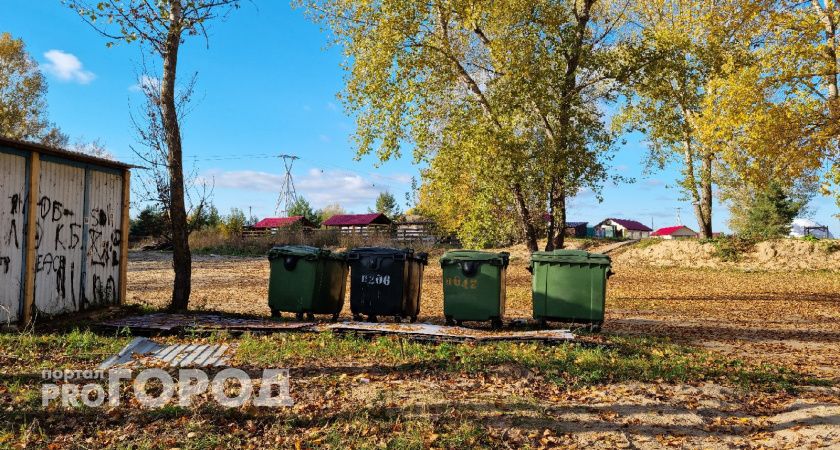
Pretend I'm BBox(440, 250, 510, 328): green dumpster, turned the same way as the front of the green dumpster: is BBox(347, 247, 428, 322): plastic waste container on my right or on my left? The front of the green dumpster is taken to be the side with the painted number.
on my right

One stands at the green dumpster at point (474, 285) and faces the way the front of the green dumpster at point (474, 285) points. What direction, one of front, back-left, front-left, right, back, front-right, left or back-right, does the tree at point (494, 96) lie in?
back

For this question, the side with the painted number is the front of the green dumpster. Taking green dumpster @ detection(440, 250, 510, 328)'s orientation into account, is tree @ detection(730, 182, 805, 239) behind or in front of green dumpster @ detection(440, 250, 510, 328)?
behind

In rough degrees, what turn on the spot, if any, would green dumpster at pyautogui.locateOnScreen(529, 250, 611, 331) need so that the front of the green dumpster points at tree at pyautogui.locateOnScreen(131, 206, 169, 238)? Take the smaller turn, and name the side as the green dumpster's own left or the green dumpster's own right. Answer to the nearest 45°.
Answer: approximately 135° to the green dumpster's own right

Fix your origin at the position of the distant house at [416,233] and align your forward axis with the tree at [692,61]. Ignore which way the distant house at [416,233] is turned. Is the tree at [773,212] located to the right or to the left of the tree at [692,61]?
left

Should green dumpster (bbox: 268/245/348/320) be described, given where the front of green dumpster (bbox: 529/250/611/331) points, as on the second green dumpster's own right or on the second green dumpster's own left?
on the second green dumpster's own right

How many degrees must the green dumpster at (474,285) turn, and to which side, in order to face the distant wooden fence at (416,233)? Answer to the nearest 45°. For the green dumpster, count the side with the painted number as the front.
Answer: approximately 180°

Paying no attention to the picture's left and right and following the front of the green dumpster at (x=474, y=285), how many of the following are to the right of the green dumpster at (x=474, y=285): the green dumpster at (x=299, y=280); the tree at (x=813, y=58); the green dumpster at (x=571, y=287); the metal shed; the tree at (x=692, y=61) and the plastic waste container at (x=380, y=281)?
3

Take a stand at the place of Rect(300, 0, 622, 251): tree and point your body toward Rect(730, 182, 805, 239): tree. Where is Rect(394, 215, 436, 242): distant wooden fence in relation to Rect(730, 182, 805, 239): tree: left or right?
left

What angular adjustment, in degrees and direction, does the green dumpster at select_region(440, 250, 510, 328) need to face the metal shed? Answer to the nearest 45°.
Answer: approximately 90° to its right

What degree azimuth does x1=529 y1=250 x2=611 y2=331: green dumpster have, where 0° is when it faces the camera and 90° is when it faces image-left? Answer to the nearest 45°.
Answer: approximately 0°
